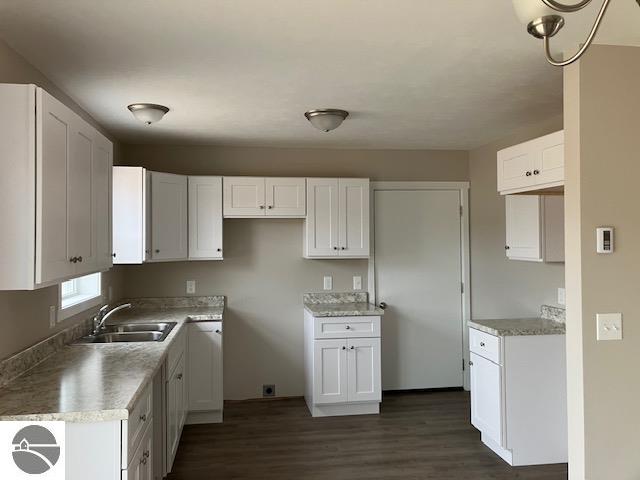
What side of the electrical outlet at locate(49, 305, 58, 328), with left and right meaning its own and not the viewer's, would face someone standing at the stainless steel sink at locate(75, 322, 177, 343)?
left

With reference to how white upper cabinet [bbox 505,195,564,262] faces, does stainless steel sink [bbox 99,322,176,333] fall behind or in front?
in front

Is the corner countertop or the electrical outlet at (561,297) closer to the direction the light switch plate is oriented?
the corner countertop

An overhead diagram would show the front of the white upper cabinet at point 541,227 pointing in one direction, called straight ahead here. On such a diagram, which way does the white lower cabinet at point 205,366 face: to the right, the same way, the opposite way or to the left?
to the left

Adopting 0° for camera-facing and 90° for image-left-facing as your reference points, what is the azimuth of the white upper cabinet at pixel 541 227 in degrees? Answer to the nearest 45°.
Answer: approximately 45°

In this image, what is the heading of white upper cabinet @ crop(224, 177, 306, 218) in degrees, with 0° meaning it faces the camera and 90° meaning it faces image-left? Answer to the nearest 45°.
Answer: approximately 0°
